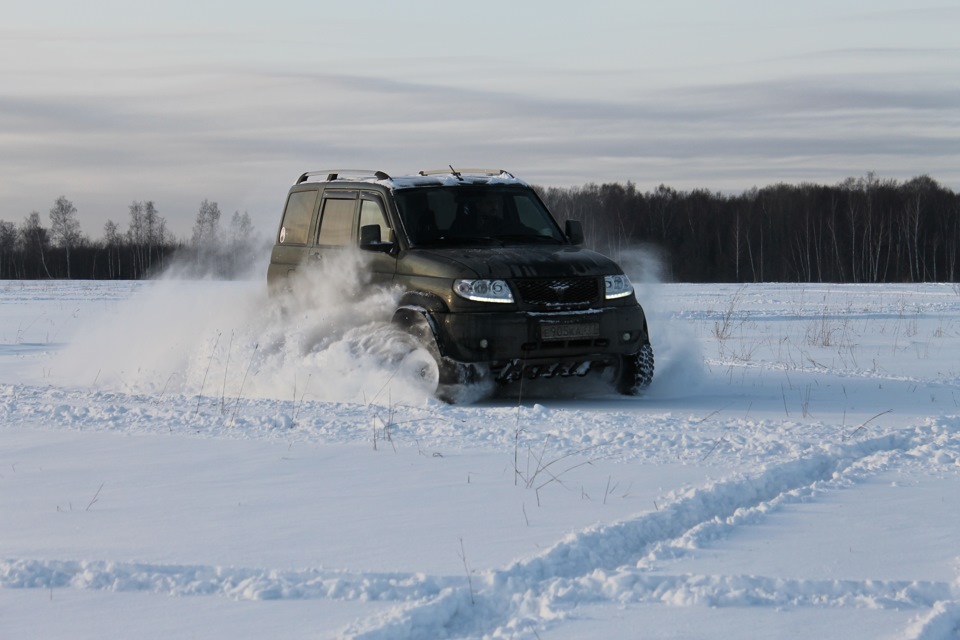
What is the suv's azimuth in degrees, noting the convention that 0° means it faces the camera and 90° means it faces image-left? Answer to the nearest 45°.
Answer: approximately 315°
